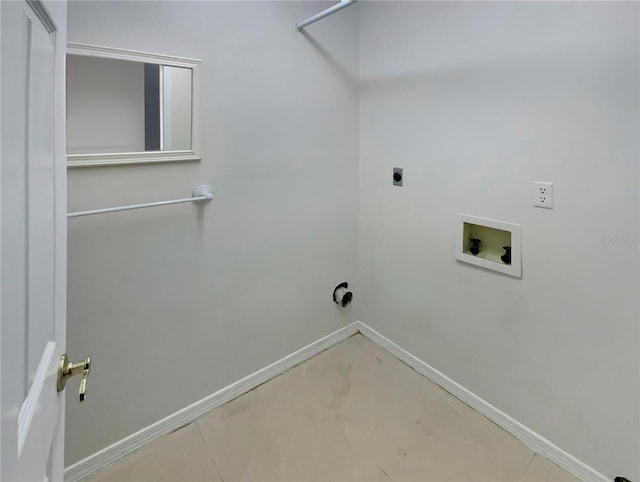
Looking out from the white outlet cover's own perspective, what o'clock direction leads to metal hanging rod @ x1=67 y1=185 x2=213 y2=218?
The metal hanging rod is roughly at 2 o'clock from the white outlet cover.

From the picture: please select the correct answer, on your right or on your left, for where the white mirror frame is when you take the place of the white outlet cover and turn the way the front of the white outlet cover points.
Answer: on your right

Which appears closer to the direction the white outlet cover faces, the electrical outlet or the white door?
the white door

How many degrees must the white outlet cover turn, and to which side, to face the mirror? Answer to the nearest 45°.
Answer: approximately 45° to its right

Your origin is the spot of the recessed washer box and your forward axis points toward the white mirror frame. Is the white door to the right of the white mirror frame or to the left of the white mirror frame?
left

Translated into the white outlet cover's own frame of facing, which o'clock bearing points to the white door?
The white door is roughly at 1 o'clock from the white outlet cover.

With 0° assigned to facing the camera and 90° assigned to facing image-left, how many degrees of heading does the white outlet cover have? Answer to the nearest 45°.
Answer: approximately 0°
